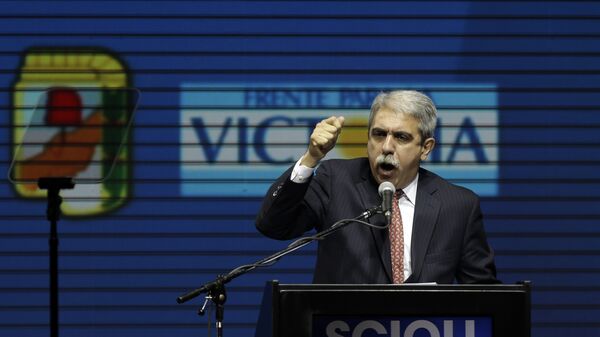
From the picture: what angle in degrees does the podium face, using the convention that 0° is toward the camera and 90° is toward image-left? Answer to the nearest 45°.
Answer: approximately 0°

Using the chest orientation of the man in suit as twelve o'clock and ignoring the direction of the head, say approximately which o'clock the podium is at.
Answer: The podium is roughly at 12 o'clock from the man in suit.

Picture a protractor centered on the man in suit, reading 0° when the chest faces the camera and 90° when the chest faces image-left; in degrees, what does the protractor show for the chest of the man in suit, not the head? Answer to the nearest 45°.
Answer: approximately 0°

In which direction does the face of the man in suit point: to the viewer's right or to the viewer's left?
to the viewer's left

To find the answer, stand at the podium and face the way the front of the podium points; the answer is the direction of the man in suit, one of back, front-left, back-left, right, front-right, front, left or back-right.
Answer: back
